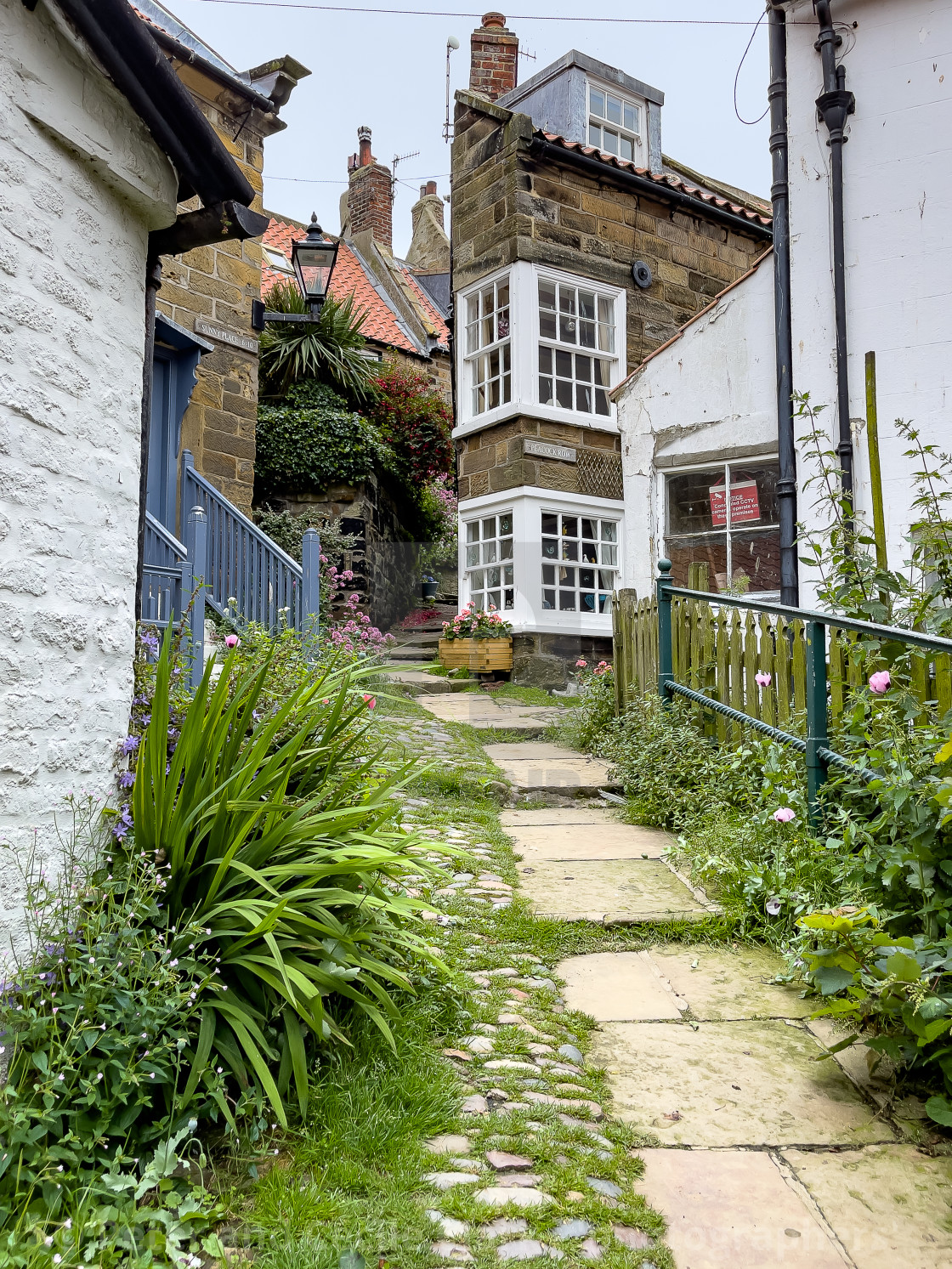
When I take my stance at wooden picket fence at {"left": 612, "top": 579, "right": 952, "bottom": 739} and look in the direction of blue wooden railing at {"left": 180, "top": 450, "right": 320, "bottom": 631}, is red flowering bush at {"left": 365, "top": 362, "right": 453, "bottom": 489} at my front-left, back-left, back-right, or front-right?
front-right

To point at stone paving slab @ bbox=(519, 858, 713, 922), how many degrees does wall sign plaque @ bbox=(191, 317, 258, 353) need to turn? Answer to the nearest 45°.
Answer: approximately 45° to its right

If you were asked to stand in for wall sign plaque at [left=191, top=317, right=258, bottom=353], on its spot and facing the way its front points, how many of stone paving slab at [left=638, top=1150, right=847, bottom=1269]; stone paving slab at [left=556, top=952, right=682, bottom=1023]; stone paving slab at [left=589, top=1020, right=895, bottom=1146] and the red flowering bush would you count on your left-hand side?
1

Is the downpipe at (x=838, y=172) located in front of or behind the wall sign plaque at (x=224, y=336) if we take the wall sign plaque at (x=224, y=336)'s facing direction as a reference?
in front

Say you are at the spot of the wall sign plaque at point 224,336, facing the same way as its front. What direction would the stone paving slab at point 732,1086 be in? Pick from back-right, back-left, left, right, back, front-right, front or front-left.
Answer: front-right

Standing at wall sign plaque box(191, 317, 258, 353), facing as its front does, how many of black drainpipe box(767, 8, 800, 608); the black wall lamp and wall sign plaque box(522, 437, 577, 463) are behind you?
0

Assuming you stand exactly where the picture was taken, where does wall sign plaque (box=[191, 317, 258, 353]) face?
facing the viewer and to the right of the viewer

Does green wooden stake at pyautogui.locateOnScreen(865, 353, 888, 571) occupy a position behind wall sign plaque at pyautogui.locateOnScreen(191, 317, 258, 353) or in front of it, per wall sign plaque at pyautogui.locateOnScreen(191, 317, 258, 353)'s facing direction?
in front

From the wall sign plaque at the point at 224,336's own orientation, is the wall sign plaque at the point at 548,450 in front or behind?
in front

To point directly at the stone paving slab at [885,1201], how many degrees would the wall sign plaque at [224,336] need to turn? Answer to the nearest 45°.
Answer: approximately 45° to its right

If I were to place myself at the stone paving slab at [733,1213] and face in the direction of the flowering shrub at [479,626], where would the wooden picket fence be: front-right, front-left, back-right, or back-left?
front-right

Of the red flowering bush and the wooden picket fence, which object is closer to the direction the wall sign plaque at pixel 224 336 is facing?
the wooden picket fence

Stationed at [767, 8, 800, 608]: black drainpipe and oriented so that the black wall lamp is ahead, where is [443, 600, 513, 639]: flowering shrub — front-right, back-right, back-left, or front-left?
front-right

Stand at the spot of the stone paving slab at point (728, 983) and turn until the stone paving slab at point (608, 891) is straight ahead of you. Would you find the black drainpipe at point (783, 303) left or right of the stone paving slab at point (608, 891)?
right

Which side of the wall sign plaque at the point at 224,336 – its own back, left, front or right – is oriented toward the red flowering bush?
left

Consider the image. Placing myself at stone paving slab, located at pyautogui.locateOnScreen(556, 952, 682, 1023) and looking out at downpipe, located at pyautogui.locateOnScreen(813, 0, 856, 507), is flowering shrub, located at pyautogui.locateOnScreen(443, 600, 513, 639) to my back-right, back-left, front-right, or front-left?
front-left

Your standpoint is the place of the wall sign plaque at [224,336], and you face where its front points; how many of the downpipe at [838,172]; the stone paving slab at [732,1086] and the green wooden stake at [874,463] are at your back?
0
